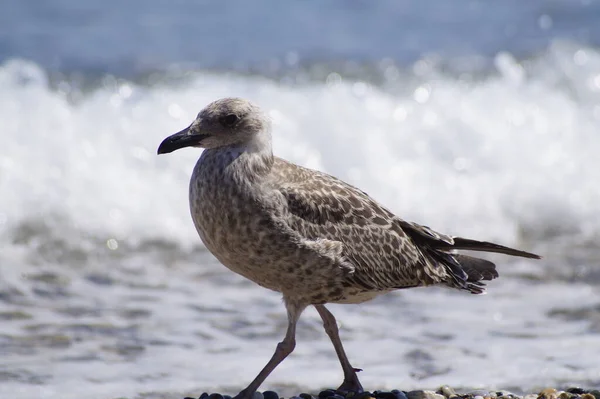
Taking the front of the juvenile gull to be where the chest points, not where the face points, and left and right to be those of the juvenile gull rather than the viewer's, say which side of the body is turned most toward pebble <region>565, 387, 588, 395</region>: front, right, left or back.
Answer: back

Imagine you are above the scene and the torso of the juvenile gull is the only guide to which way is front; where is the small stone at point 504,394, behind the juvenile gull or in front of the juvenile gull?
behind

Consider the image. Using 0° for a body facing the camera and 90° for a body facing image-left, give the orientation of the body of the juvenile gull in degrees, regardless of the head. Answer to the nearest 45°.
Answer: approximately 90°
